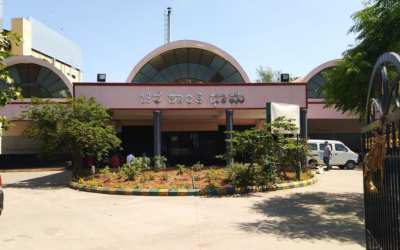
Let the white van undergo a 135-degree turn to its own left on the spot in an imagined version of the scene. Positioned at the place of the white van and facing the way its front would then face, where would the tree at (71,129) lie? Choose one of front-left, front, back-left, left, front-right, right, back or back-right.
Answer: left

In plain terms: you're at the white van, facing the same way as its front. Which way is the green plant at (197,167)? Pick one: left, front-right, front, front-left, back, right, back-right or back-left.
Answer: back-right

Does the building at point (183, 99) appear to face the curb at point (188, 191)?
yes

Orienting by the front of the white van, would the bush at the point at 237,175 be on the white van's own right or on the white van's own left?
on the white van's own right

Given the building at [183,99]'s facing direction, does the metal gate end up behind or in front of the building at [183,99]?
in front

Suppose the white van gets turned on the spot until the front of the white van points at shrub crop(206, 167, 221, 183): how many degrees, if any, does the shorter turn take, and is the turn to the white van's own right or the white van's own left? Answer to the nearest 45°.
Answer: approximately 135° to the white van's own right

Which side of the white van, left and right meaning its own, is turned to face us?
right

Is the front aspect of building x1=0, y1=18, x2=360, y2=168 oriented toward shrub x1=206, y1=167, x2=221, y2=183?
yes

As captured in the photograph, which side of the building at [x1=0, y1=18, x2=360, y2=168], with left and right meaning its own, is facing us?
front

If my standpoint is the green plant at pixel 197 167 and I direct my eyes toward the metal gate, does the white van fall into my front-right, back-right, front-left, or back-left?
back-left
